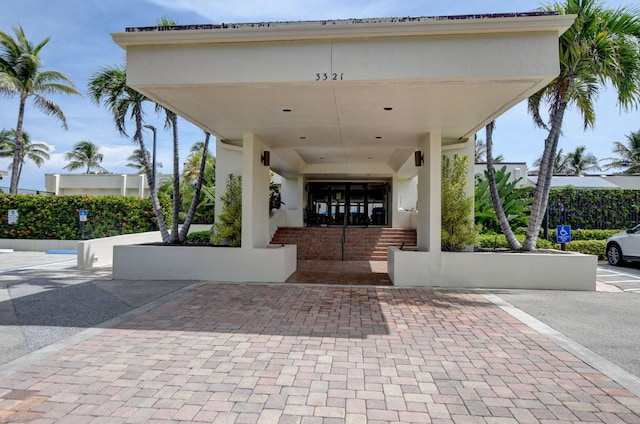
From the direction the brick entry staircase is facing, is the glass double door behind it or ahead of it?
behind

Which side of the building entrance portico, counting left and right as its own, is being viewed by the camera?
front

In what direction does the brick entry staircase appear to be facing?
toward the camera

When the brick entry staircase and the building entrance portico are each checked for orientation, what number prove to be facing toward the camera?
2

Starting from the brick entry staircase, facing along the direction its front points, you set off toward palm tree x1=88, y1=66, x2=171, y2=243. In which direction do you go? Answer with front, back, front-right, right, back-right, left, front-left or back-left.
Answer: front-right

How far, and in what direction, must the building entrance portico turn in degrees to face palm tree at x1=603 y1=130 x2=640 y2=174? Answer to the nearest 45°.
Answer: approximately 135° to its left

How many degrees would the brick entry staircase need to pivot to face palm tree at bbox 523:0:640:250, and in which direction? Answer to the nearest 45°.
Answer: approximately 45° to its left

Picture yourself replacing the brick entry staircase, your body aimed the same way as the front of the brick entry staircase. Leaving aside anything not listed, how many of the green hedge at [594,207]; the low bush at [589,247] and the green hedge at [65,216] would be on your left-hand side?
2

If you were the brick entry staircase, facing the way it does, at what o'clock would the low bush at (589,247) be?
The low bush is roughly at 9 o'clock from the brick entry staircase.

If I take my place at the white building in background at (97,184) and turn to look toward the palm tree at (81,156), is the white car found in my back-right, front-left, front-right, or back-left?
back-right

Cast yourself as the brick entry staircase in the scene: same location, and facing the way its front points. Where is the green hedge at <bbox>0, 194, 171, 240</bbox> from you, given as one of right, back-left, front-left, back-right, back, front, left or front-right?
right

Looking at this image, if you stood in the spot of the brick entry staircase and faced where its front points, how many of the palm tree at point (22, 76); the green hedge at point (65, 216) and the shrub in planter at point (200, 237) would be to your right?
3
